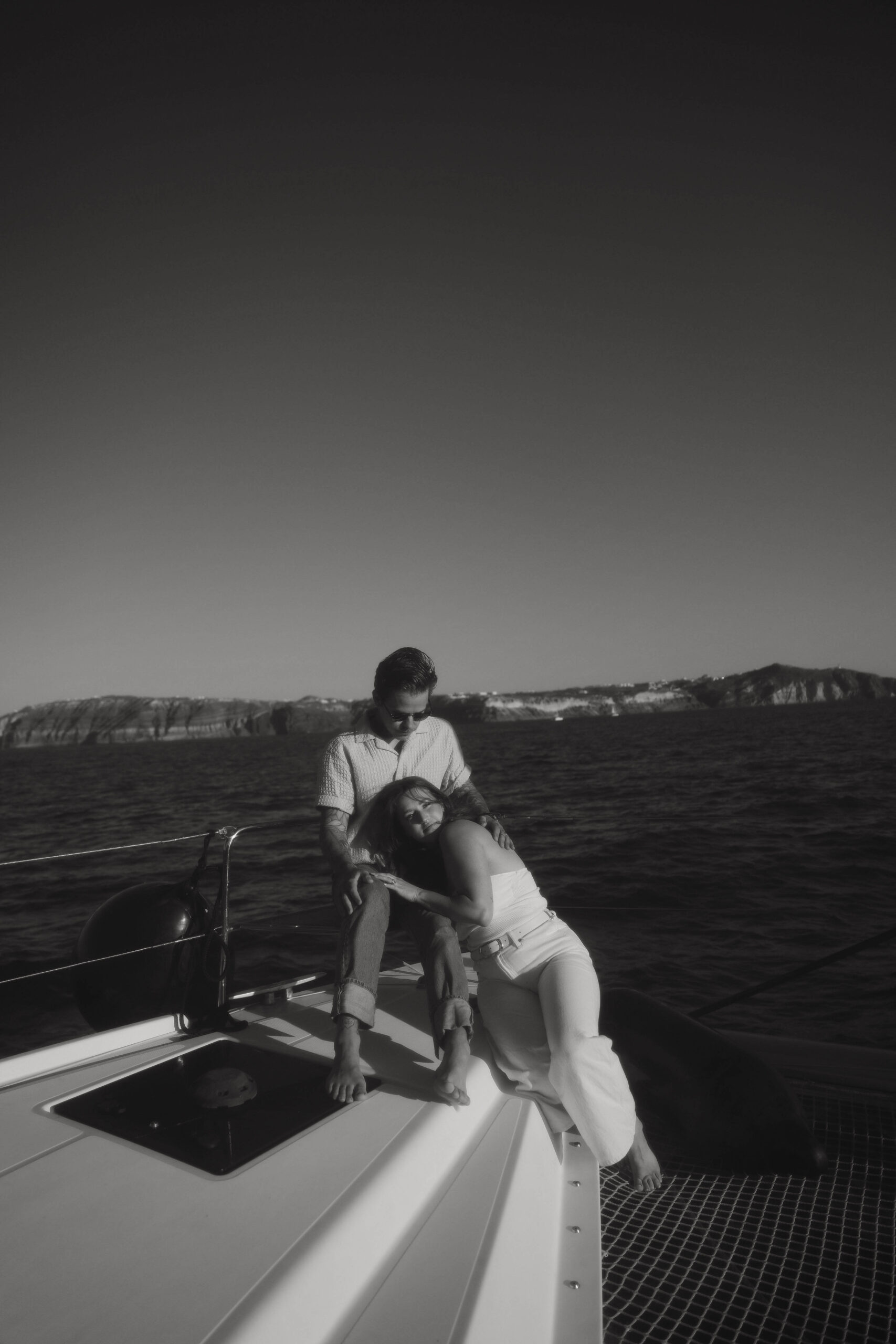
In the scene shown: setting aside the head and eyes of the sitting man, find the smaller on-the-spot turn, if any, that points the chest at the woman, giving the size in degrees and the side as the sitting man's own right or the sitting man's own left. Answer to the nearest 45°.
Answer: approximately 45° to the sitting man's own left

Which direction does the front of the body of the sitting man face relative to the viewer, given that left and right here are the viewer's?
facing the viewer
